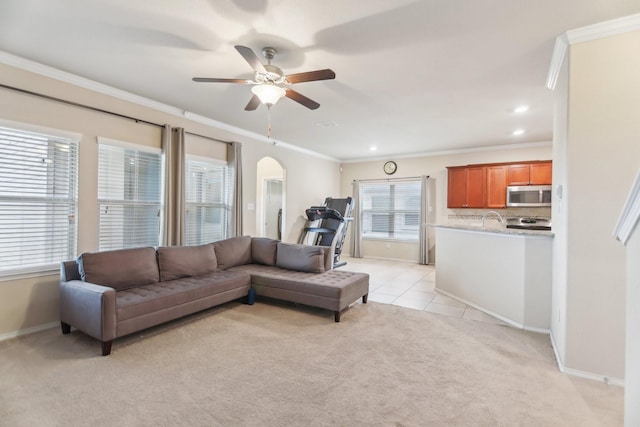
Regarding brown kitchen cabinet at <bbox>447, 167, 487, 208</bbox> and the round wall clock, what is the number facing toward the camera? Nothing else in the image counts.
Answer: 2

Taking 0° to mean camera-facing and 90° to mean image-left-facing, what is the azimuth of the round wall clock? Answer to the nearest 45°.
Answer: approximately 0°

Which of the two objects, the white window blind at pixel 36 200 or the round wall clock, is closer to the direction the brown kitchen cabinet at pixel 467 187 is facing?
the white window blind

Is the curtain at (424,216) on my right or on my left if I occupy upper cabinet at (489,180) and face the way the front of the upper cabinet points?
on my right

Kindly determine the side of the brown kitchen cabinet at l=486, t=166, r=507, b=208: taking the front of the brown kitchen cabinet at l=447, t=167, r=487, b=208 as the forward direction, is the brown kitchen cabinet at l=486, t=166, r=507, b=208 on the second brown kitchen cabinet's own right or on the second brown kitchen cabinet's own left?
on the second brown kitchen cabinet's own left
